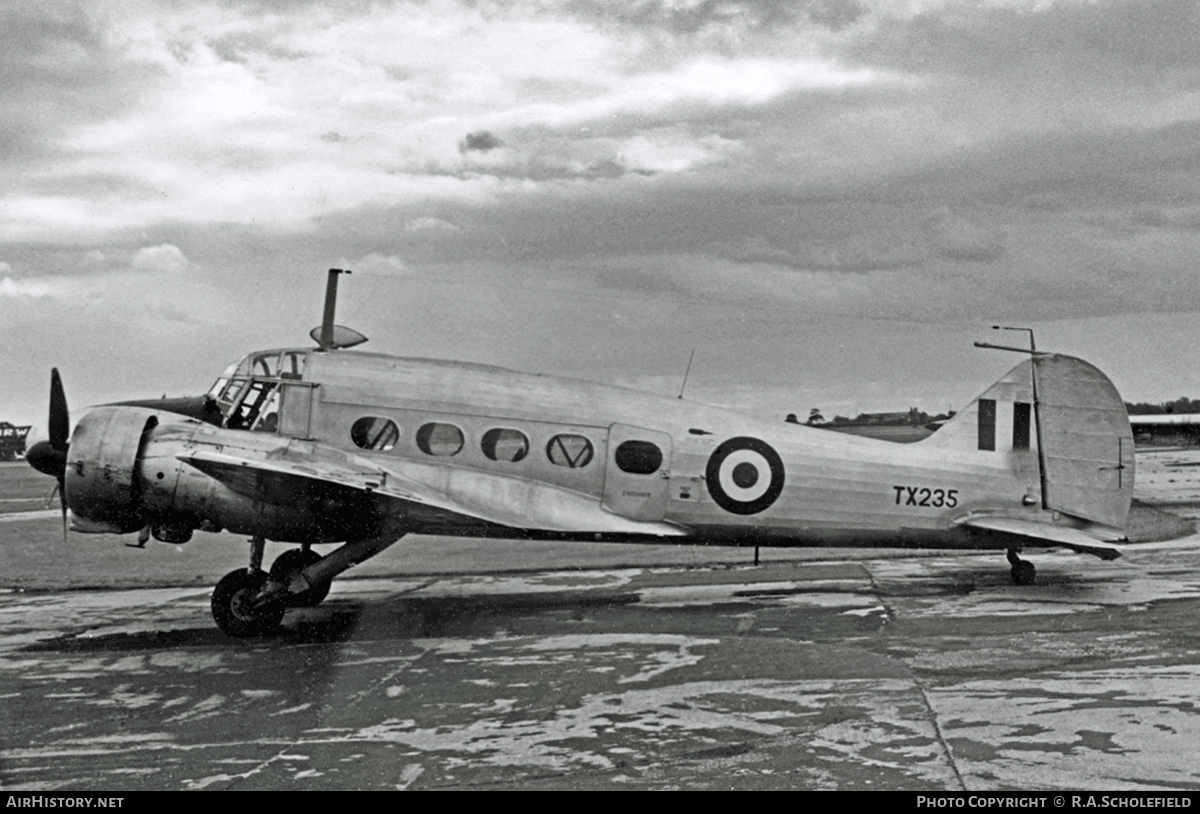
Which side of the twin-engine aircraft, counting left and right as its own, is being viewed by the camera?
left
